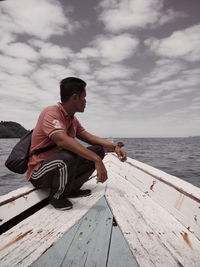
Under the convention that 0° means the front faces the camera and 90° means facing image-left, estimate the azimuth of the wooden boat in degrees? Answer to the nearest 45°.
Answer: approximately 180°
